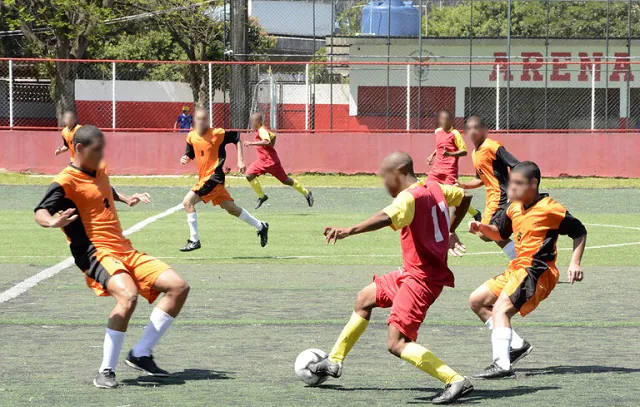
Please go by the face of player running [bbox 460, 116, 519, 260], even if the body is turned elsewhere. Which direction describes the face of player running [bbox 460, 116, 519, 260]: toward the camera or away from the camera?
toward the camera

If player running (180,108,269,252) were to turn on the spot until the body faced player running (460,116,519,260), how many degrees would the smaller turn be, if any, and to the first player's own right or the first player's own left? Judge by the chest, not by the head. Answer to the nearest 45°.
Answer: approximately 90° to the first player's own left

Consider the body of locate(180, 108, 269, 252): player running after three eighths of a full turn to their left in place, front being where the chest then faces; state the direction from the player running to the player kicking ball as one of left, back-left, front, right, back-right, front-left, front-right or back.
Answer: right

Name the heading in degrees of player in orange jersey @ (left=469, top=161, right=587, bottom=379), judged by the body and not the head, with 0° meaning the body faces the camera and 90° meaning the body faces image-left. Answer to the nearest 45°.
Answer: approximately 45°

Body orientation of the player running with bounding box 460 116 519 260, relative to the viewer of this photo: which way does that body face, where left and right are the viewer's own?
facing the viewer and to the left of the viewer

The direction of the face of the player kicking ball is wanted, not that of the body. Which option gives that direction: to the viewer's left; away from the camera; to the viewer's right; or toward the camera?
to the viewer's left

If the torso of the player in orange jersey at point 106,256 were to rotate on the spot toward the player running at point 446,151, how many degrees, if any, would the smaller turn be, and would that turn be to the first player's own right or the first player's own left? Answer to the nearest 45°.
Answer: approximately 90° to the first player's own left

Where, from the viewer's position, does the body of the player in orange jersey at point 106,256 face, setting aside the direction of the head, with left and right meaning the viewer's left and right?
facing the viewer and to the right of the viewer

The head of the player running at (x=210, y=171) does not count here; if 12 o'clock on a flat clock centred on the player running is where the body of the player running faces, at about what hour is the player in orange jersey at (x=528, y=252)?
The player in orange jersey is roughly at 10 o'clock from the player running.

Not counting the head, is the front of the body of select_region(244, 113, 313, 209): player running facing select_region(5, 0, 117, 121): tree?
no

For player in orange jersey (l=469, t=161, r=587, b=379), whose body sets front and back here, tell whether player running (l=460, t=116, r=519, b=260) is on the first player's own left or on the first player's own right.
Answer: on the first player's own right

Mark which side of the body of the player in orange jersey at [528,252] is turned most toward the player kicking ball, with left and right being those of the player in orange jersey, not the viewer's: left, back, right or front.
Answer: front

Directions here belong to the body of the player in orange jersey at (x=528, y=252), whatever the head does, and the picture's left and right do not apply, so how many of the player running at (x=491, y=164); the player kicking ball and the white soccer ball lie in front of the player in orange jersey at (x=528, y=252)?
2

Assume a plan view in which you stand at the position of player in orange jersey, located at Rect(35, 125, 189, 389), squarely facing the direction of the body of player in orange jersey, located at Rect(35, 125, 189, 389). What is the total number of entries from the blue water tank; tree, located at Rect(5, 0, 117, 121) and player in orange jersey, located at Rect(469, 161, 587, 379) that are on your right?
0

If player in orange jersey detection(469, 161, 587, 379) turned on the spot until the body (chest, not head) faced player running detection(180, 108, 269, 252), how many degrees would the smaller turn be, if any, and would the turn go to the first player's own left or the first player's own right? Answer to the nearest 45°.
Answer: approximately 90° to the first player's own right
